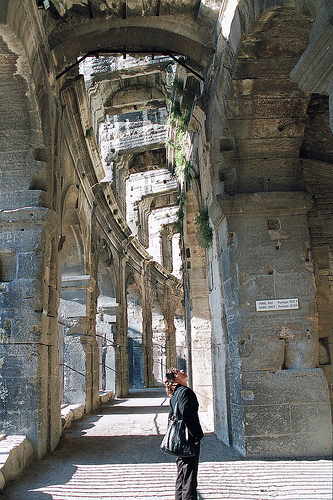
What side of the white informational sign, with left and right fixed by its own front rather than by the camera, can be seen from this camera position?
front

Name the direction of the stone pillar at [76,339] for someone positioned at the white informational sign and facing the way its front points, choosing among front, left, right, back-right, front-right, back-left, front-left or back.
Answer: back-right

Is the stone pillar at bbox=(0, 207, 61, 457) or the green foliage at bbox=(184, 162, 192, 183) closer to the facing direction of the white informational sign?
the stone pillar

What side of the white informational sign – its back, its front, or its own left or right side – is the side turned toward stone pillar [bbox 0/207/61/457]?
right

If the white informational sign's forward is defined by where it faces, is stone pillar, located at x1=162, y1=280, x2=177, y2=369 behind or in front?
behind

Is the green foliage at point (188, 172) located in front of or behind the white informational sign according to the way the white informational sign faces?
behind

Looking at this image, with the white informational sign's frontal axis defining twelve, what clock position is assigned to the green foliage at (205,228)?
The green foliage is roughly at 5 o'clock from the white informational sign.

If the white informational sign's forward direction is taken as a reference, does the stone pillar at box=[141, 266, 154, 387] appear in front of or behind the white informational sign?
behind
